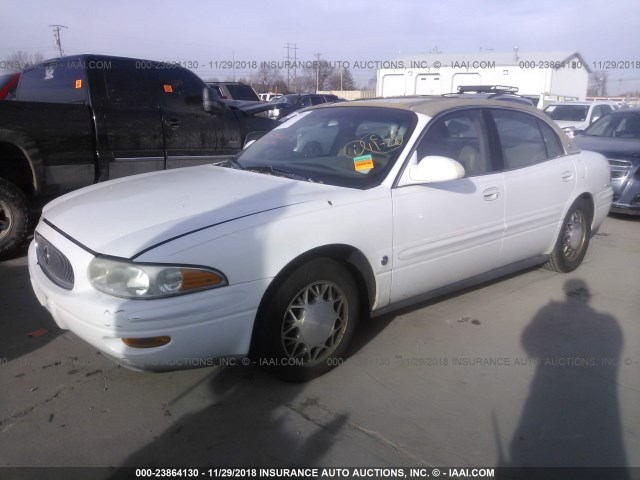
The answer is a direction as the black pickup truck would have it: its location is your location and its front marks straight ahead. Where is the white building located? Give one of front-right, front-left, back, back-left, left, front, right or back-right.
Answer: front

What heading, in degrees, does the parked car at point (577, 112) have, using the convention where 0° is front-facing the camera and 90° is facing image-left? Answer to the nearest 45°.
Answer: approximately 45°

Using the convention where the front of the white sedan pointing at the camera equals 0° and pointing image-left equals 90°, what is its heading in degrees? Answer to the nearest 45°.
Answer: approximately 45°

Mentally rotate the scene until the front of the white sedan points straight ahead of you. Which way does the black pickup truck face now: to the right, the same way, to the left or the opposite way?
the opposite way

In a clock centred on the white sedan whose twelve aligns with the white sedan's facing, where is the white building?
The white building is roughly at 5 o'clock from the white sedan.

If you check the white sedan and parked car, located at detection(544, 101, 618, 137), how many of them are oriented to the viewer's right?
0

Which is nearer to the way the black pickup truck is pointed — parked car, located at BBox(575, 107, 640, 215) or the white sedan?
the parked car

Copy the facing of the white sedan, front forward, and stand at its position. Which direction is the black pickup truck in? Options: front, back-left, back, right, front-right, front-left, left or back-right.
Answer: right

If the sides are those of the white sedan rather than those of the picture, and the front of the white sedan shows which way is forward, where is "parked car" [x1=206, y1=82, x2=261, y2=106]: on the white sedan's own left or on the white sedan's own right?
on the white sedan's own right

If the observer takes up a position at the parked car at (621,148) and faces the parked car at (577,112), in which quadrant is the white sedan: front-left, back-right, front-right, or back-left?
back-left

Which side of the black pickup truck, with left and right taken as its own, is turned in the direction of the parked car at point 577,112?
front

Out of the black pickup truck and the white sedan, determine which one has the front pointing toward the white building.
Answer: the black pickup truck

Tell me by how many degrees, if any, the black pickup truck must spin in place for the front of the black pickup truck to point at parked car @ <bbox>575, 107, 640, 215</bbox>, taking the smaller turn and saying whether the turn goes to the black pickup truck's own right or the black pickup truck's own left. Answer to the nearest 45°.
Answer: approximately 45° to the black pickup truck's own right
